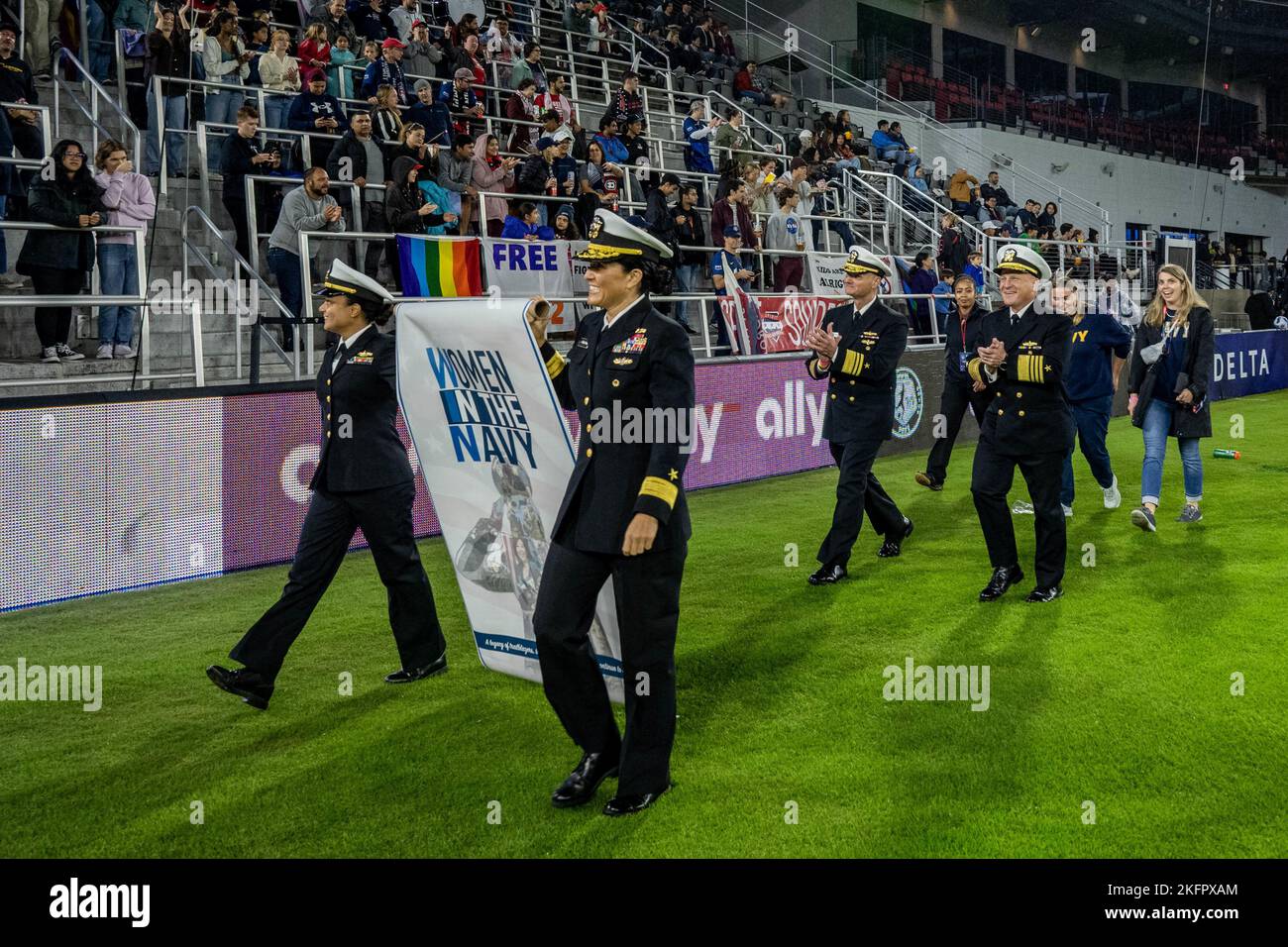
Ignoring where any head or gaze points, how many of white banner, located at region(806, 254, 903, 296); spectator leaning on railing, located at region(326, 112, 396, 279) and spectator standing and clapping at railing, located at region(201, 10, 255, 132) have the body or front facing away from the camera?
0

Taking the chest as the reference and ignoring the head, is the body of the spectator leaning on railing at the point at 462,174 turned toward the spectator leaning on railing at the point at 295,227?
no

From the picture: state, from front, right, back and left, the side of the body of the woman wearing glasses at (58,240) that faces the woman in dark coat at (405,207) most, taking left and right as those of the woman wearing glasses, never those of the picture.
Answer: left

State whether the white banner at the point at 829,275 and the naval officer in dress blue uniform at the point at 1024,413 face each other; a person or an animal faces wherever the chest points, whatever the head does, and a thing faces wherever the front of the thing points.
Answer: no

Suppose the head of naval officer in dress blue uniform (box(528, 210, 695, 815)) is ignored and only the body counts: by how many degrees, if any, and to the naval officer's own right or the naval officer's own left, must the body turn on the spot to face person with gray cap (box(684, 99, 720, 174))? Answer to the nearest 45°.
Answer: approximately 135° to the naval officer's own right

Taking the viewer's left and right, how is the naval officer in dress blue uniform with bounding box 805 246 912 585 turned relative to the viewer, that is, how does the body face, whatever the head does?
facing the viewer and to the left of the viewer

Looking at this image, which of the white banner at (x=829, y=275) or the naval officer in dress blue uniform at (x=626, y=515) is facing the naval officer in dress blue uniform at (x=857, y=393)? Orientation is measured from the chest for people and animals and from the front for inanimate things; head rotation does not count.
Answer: the white banner

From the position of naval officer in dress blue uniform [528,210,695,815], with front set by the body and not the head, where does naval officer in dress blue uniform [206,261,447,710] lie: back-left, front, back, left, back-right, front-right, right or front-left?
right

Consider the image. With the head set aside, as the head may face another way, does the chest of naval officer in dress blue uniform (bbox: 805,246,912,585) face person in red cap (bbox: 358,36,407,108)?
no

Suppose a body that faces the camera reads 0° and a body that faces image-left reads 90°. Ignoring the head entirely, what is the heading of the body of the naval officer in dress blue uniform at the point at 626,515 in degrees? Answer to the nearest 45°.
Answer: approximately 45°

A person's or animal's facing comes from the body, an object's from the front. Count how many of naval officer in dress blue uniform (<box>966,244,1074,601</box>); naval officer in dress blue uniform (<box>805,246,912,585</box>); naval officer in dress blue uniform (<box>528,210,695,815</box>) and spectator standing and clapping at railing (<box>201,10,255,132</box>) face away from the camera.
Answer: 0

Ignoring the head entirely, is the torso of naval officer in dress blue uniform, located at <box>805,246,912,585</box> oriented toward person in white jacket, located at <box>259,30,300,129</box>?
no

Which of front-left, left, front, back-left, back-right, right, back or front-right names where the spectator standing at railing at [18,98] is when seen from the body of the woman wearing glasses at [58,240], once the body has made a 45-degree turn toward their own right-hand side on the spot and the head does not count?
back

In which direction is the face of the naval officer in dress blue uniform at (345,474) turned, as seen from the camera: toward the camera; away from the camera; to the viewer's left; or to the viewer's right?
to the viewer's left

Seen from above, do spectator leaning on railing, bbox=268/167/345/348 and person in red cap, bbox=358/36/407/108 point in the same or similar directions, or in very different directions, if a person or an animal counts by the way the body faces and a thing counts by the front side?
same or similar directions

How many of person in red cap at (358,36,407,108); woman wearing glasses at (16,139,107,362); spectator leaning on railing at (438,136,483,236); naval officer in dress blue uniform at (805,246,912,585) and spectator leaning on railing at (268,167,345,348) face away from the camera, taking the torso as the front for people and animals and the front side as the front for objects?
0

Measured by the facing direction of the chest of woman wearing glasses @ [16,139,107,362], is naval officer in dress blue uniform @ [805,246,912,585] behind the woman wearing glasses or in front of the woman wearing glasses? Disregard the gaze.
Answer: in front

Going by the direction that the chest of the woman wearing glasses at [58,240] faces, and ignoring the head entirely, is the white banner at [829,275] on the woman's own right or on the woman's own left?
on the woman's own left

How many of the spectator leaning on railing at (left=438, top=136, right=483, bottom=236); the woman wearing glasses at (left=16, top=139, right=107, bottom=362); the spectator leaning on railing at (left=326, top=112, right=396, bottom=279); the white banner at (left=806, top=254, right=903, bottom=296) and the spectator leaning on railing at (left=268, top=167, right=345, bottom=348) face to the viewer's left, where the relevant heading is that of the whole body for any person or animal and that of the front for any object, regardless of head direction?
0
